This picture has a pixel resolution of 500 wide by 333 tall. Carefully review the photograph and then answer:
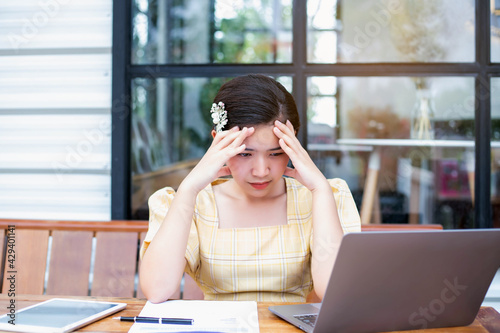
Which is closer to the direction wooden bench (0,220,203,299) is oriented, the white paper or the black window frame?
the white paper

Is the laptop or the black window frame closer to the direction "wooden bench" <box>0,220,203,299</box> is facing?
the laptop

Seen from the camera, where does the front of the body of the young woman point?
toward the camera

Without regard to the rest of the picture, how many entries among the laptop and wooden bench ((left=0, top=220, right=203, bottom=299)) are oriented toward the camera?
1

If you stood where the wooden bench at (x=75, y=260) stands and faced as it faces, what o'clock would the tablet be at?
The tablet is roughly at 12 o'clock from the wooden bench.

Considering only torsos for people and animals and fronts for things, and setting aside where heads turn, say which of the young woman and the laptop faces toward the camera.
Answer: the young woman

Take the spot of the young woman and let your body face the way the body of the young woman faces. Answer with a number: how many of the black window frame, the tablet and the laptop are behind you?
1

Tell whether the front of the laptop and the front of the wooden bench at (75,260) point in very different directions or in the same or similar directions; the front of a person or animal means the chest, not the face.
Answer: very different directions

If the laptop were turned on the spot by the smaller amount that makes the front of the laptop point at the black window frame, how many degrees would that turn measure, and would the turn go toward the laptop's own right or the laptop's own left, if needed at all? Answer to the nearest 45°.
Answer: approximately 45° to the laptop's own right

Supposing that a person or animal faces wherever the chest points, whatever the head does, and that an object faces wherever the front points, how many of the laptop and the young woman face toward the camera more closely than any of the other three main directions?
1

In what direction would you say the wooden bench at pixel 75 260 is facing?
toward the camera

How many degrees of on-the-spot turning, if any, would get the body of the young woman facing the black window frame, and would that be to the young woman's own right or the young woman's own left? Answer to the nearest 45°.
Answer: approximately 180°

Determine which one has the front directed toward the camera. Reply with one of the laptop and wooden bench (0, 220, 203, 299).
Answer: the wooden bench

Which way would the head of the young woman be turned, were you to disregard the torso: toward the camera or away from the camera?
toward the camera
